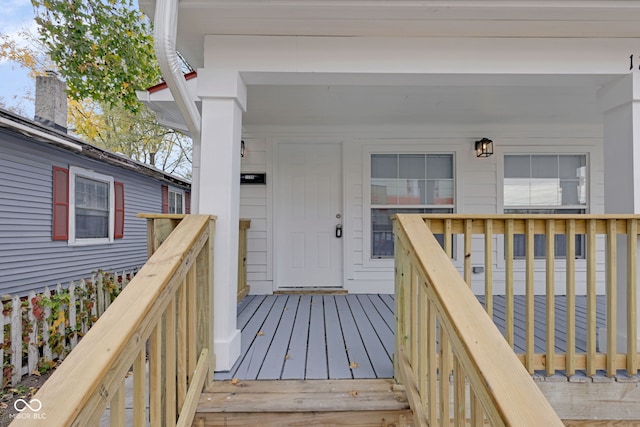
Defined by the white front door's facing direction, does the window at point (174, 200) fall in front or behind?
behind

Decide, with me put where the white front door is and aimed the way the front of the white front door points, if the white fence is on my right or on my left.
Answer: on my right

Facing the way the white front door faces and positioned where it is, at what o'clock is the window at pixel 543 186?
The window is roughly at 9 o'clock from the white front door.

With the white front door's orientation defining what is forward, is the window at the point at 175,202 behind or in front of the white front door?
behind

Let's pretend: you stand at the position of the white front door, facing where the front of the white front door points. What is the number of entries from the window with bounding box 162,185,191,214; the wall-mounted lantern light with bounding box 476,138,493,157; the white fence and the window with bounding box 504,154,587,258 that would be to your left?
2

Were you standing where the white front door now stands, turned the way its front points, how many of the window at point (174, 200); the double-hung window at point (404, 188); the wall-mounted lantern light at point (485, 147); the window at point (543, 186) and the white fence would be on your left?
3

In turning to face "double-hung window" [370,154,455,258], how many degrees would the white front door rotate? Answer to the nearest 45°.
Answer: approximately 90° to its left

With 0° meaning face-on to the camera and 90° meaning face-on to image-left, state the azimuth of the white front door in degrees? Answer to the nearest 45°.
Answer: approximately 0°

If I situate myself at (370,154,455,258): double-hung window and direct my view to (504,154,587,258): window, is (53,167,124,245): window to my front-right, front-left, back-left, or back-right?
back-left

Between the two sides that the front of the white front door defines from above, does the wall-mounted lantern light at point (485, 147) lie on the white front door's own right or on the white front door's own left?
on the white front door's own left
